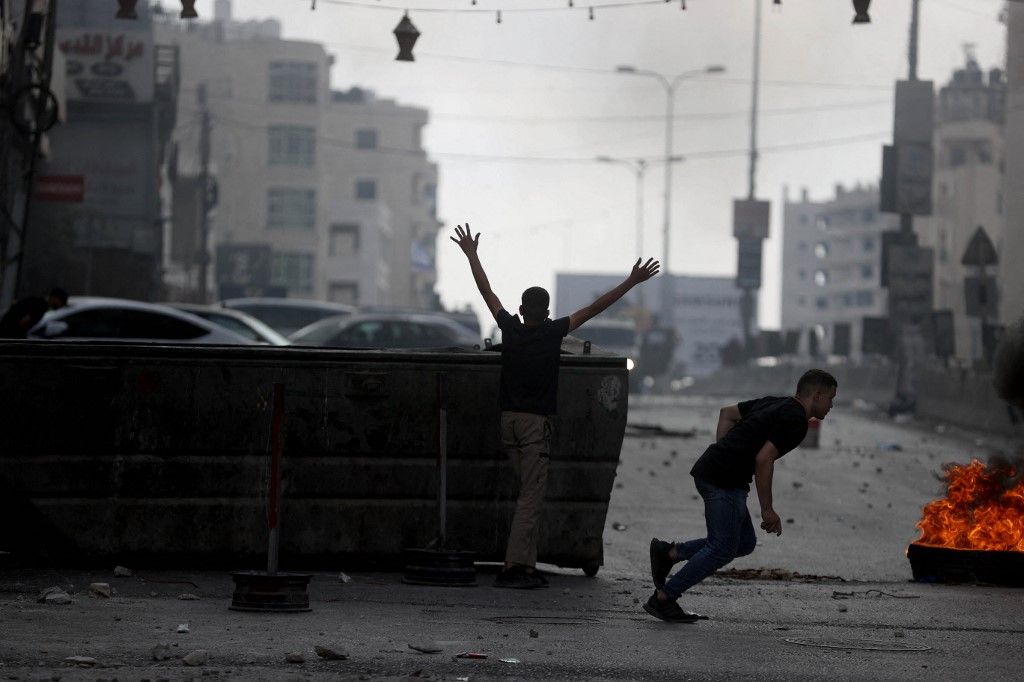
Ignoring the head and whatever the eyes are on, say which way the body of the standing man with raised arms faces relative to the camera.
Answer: away from the camera

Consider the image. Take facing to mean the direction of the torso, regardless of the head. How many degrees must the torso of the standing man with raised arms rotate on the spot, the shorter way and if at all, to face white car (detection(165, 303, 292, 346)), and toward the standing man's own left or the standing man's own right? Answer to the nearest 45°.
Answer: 0° — they already face it

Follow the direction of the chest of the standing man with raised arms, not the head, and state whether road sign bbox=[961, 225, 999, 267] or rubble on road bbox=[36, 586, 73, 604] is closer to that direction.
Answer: the road sign

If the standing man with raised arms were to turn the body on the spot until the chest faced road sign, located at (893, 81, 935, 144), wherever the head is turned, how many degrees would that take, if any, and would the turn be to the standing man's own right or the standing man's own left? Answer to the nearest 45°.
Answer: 0° — they already face it

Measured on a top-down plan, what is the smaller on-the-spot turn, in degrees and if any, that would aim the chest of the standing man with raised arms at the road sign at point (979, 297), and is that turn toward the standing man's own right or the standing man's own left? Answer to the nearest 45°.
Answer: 0° — they already face it

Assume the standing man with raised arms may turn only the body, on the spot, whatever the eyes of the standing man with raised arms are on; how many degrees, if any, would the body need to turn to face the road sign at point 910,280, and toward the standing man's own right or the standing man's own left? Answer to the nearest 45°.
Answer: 0° — they already face it

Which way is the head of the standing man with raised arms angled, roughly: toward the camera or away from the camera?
away from the camera

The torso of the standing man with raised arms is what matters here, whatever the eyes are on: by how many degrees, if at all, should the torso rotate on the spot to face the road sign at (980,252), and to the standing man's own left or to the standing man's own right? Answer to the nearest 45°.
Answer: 0° — they already face it

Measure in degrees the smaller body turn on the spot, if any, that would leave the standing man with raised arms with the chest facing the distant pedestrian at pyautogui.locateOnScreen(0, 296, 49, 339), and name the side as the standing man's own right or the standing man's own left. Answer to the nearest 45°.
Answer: approximately 45° to the standing man's own left

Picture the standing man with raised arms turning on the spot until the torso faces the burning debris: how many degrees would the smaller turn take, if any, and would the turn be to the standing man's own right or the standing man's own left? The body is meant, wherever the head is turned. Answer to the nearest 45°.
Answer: approximately 90° to the standing man's own right

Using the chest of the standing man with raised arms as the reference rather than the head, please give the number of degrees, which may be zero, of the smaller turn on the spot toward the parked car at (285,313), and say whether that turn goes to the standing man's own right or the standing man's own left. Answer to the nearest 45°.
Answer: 0° — they already face it
